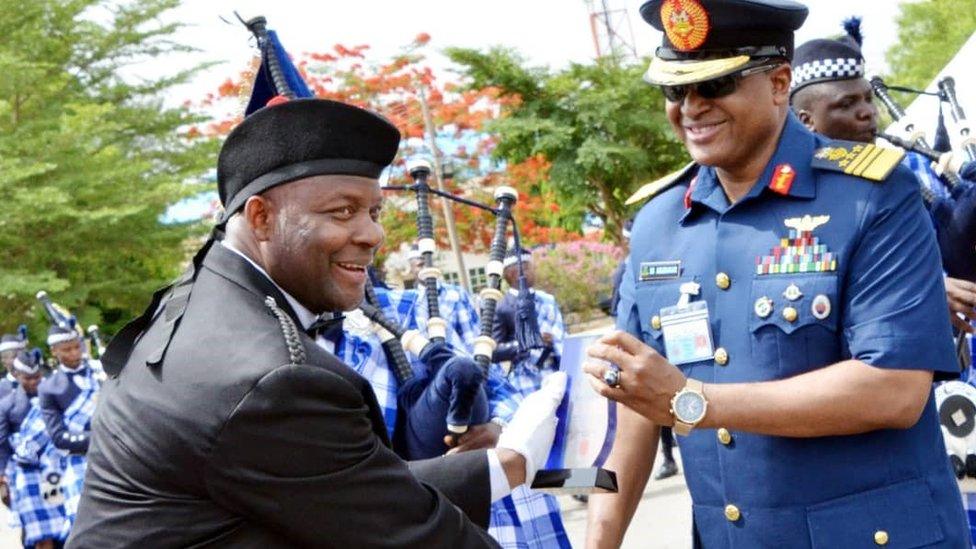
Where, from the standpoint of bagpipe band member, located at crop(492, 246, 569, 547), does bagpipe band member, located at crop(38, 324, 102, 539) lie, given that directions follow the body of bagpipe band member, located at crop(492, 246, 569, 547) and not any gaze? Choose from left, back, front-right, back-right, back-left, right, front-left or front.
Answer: right

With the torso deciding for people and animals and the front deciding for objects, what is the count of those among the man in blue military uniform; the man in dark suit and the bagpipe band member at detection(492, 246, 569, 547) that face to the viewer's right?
1

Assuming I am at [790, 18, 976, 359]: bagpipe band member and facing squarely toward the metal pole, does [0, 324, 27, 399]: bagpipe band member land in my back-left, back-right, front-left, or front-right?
front-left

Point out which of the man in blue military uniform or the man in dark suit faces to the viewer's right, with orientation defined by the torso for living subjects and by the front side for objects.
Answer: the man in dark suit

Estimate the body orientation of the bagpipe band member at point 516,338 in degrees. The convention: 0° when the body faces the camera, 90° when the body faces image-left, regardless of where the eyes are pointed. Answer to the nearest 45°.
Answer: approximately 0°

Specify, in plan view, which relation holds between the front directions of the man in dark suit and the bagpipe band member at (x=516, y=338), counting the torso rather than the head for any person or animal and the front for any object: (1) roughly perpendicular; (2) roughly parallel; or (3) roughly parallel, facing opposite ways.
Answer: roughly perpendicular

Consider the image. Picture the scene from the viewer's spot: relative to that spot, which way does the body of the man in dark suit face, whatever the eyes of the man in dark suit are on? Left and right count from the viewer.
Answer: facing to the right of the viewer

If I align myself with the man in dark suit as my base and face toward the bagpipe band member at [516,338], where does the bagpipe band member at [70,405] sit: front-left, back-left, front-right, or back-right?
front-left

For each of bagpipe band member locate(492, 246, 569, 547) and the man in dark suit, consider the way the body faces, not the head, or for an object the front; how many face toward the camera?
1

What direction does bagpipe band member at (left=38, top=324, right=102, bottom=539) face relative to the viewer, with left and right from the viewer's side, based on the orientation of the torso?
facing the viewer and to the right of the viewer

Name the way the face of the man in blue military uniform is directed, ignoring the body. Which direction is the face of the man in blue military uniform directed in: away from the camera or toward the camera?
toward the camera

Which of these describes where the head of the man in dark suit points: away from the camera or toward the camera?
toward the camera

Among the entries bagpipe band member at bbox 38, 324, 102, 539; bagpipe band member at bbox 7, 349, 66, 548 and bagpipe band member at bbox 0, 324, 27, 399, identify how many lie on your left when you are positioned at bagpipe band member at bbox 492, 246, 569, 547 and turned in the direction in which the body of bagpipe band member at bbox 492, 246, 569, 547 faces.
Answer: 0

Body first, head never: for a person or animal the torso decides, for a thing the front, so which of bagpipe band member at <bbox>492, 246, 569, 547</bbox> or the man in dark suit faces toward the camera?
the bagpipe band member

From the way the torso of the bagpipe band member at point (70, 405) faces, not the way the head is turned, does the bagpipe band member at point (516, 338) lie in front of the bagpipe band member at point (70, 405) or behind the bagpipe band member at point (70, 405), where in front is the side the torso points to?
in front
